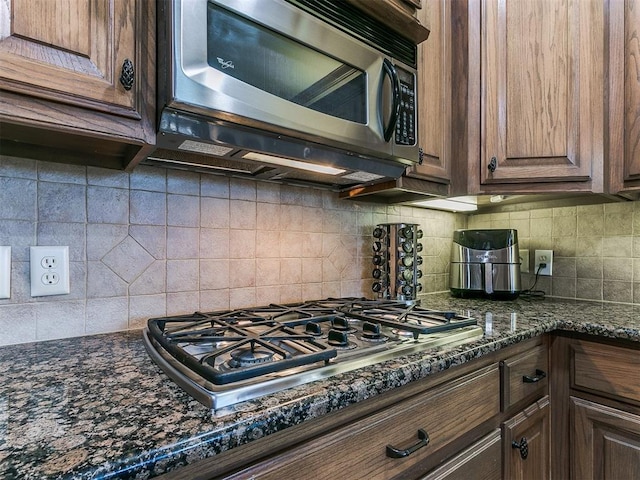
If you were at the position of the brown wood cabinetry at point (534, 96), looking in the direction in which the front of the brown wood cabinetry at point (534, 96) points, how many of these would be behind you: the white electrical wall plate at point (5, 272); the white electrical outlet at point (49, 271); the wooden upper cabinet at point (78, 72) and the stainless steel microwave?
0

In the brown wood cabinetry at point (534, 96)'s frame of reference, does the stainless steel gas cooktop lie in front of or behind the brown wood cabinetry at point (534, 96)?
in front

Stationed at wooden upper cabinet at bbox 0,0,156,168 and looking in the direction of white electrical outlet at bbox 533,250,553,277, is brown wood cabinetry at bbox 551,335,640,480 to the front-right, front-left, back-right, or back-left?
front-right

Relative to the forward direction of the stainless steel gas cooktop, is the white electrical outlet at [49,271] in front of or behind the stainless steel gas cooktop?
behind

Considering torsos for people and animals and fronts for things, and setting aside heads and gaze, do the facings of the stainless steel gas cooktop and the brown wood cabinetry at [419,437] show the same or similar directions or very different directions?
same or similar directions

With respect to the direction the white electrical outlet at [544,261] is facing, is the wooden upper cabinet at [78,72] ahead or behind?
ahead

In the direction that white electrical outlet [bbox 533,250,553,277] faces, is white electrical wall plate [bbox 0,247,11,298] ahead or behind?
ahead

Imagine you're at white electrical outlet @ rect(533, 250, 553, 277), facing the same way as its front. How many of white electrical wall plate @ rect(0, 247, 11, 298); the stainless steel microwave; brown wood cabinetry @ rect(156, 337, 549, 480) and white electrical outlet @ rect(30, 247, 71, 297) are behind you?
0

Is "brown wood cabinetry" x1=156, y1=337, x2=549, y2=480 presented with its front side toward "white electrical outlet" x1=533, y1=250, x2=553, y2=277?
no

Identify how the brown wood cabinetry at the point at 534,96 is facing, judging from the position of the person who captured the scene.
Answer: facing the viewer

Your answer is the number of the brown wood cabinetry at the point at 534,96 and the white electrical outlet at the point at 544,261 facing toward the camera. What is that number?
2

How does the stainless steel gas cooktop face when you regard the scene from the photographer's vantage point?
facing the viewer and to the right of the viewer
